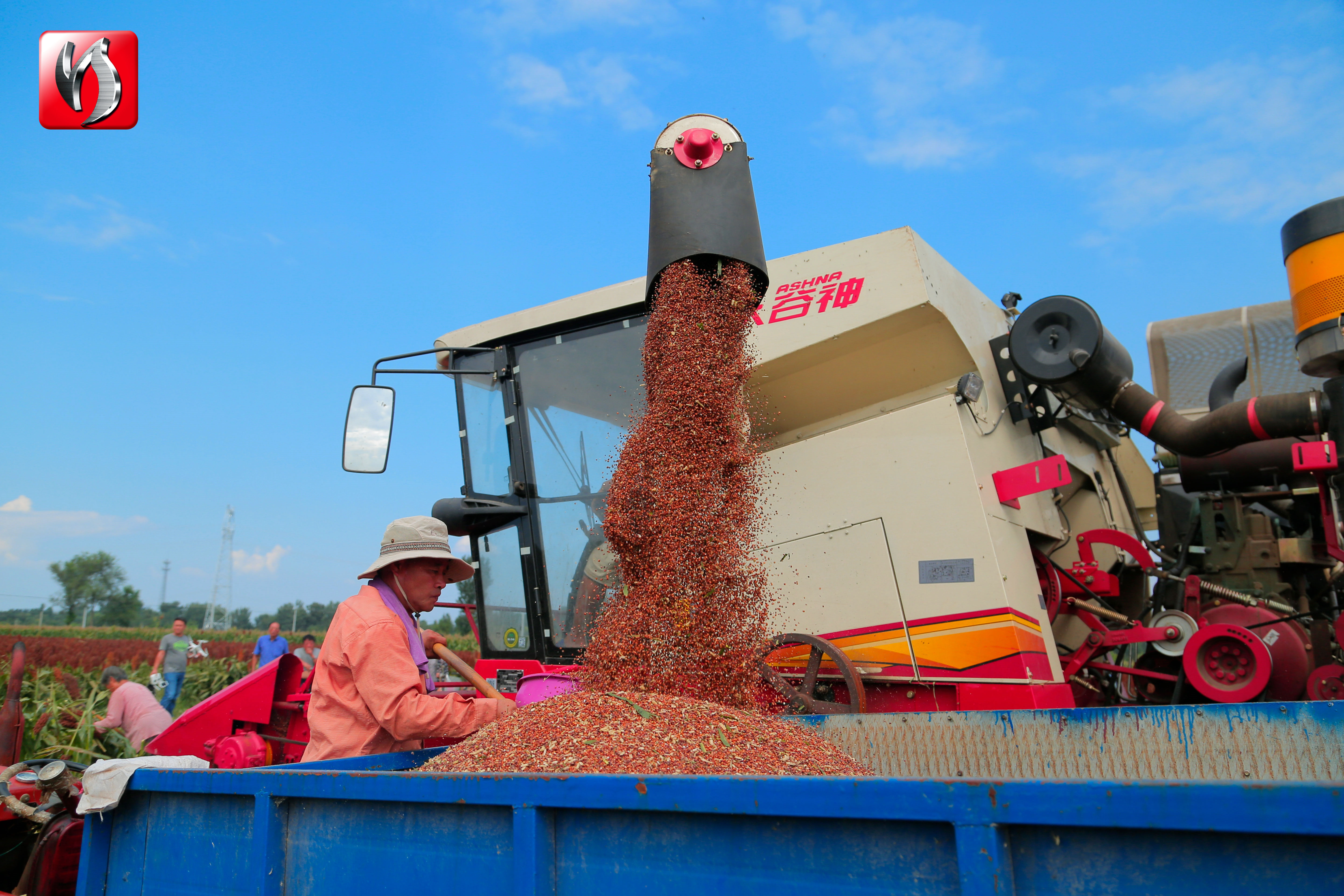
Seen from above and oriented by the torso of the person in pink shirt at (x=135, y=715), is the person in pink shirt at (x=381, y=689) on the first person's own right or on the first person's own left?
on the first person's own left

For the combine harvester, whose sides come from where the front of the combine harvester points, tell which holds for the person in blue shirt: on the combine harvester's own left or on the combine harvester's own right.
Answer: on the combine harvester's own right

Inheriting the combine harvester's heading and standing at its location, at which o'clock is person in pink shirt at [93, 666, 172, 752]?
The person in pink shirt is roughly at 1 o'clock from the combine harvester.

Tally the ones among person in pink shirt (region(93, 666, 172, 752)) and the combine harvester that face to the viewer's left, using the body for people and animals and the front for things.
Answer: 2

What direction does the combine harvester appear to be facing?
to the viewer's left

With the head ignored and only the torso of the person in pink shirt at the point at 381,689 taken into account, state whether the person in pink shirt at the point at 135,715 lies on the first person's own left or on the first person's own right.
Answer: on the first person's own left

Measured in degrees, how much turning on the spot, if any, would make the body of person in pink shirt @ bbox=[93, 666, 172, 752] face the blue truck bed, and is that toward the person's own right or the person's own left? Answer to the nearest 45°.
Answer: approximately 90° to the person's own left

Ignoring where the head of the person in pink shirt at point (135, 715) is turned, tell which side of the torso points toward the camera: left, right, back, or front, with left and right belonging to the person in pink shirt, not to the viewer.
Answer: left

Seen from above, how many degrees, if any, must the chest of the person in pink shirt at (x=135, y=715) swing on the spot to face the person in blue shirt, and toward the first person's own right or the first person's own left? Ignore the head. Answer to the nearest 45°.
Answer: approximately 90° to the first person's own right

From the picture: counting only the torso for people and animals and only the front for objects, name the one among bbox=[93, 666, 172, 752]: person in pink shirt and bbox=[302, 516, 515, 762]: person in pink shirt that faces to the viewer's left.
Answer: bbox=[93, 666, 172, 752]: person in pink shirt

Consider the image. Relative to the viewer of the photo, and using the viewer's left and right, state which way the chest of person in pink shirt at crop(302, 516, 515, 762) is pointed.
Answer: facing to the right of the viewer

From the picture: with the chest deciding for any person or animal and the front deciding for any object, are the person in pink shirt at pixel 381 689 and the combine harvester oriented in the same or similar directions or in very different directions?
very different directions

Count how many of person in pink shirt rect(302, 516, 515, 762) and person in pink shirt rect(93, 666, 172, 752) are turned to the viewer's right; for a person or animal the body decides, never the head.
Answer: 1
